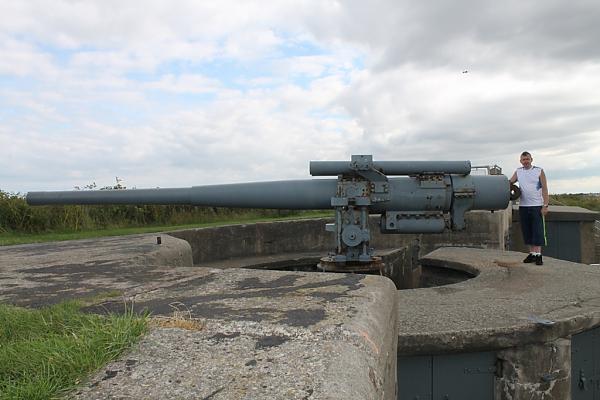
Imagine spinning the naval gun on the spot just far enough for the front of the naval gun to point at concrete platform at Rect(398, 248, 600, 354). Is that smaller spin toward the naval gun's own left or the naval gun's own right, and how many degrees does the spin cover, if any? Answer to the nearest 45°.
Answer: approximately 135° to the naval gun's own left

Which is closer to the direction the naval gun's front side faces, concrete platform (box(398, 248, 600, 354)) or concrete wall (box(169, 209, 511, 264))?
the concrete wall

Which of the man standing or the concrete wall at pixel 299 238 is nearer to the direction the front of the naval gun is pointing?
the concrete wall

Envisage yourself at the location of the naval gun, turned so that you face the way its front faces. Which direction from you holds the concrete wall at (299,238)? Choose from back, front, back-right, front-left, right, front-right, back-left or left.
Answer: right

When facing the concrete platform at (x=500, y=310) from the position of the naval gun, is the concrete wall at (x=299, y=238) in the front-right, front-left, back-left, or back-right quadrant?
back-left

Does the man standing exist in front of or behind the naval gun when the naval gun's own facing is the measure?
behind

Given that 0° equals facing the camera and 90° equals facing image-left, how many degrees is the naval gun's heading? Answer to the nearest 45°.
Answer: approximately 90°
